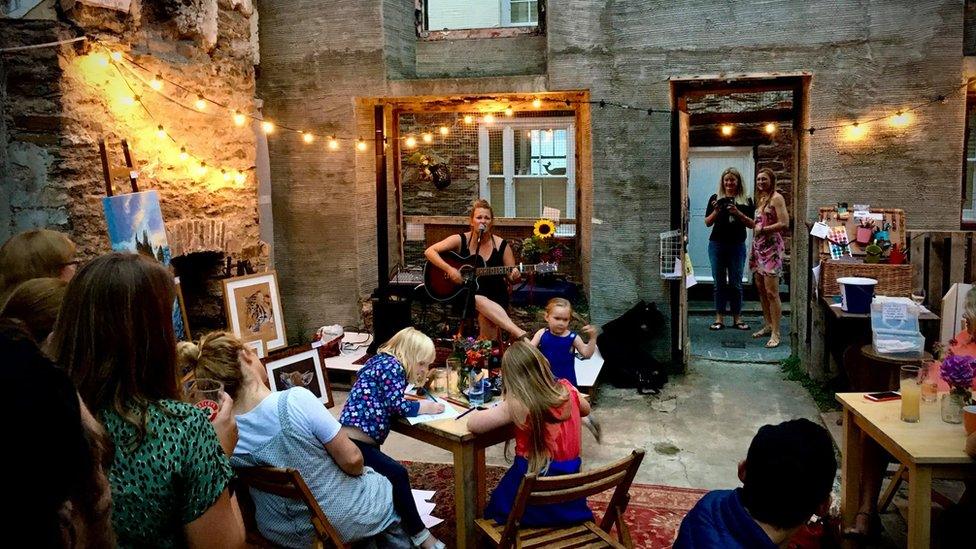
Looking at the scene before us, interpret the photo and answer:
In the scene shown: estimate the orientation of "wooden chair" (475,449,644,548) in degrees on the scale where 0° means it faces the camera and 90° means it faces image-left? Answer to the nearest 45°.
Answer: approximately 135°

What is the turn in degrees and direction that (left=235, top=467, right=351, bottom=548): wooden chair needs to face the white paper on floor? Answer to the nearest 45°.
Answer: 0° — it already faces it

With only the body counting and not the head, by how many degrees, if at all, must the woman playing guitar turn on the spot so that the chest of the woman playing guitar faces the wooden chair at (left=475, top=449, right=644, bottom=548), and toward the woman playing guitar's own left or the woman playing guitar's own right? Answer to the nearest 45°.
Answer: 0° — they already face it

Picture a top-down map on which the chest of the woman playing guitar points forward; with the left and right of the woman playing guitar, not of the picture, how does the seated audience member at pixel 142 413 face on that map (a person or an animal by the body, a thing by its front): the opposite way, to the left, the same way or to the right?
the opposite way

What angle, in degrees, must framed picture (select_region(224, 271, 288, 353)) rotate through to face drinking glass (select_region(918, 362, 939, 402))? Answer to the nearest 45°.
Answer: approximately 45° to its left

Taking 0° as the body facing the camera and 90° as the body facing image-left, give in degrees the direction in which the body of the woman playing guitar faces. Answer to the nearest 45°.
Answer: approximately 0°

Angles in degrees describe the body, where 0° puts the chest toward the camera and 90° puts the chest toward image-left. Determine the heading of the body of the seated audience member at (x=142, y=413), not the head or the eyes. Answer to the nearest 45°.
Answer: approximately 225°

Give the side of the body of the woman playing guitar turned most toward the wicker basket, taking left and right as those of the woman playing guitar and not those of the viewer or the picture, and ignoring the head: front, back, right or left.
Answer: left

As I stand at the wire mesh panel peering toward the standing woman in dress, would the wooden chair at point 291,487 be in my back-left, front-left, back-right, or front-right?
back-right

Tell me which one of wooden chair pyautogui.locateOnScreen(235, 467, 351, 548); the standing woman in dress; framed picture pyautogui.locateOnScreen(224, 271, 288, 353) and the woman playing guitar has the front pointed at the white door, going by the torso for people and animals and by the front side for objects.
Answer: the wooden chair
